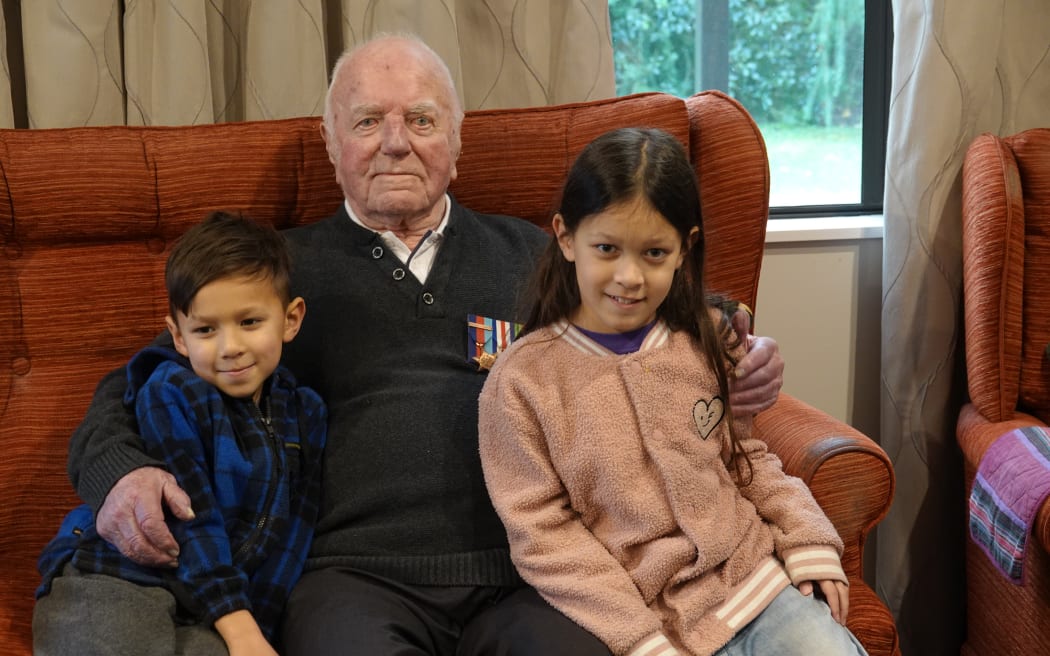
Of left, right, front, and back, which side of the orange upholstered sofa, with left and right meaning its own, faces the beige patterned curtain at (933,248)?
left

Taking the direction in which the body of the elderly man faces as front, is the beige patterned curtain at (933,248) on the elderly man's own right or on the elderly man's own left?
on the elderly man's own left

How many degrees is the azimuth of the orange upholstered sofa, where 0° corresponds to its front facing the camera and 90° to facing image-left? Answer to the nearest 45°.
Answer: approximately 0°

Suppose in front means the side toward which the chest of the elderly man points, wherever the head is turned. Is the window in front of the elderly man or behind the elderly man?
behind
